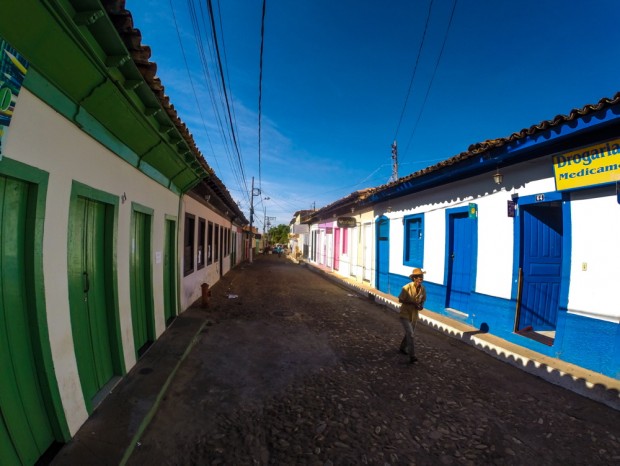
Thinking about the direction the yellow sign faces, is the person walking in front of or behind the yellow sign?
in front

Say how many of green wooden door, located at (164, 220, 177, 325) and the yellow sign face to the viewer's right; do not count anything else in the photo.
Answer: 1

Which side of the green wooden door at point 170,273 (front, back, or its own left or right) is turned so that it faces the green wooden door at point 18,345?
right

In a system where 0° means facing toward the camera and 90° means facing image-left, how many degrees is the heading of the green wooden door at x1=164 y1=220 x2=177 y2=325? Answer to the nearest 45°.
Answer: approximately 270°

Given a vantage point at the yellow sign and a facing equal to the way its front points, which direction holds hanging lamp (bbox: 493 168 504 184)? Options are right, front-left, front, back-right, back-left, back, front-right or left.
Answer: right

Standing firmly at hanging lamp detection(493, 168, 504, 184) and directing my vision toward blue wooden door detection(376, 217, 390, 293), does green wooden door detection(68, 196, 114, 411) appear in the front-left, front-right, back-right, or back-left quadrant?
back-left

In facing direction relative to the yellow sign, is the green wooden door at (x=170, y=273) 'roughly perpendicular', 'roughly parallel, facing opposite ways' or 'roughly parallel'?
roughly parallel, facing opposite ways

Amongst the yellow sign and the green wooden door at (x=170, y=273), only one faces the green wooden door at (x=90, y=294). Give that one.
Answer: the yellow sign

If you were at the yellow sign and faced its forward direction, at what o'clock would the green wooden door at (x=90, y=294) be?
The green wooden door is roughly at 12 o'clock from the yellow sign.

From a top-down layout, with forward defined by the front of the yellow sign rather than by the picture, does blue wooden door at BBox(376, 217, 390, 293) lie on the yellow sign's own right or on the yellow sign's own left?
on the yellow sign's own right

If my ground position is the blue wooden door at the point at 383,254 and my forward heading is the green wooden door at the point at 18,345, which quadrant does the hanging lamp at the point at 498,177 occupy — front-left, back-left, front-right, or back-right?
front-left

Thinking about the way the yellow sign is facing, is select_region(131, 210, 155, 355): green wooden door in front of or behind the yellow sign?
in front
